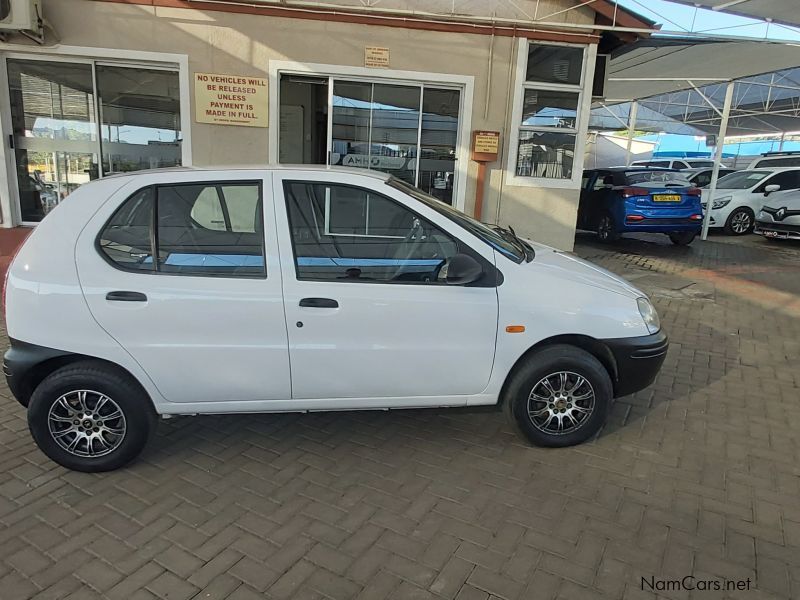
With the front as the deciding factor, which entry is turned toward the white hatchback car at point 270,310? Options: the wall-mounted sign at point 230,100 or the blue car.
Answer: the wall-mounted sign

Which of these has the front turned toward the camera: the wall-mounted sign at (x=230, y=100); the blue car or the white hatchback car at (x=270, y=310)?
the wall-mounted sign

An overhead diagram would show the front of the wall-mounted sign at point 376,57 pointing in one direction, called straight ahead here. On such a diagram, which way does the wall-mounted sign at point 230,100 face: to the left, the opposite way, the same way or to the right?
the same way

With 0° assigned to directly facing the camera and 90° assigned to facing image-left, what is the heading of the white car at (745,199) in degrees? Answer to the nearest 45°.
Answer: approximately 45°

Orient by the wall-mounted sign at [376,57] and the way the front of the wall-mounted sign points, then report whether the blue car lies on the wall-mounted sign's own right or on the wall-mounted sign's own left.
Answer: on the wall-mounted sign's own left

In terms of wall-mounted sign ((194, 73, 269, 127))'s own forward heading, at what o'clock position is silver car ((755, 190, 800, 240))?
The silver car is roughly at 9 o'clock from the wall-mounted sign.

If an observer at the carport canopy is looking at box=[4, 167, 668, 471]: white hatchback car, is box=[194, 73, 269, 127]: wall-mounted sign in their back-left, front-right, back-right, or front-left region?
front-right

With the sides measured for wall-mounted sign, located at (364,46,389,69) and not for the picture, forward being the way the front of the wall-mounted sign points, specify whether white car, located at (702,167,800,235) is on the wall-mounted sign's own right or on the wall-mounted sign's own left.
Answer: on the wall-mounted sign's own left

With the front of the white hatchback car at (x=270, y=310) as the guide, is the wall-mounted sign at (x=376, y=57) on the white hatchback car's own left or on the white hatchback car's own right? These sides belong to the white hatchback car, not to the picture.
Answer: on the white hatchback car's own left

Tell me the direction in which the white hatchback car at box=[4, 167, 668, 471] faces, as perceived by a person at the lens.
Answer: facing to the right of the viewer

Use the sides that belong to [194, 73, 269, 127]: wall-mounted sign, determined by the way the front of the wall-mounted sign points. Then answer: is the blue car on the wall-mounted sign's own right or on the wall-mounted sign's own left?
on the wall-mounted sign's own left

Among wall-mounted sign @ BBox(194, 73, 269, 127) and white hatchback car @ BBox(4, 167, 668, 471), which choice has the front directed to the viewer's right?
the white hatchback car

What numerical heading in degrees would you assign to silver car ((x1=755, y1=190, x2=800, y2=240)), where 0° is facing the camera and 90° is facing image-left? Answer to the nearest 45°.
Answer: approximately 45°

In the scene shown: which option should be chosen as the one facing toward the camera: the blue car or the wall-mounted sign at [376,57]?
the wall-mounted sign

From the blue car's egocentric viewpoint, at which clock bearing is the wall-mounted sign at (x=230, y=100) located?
The wall-mounted sign is roughly at 9 o'clock from the blue car.

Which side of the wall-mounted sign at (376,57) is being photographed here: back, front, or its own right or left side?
front

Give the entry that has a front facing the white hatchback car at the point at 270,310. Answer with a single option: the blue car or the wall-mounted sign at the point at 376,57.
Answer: the wall-mounted sign

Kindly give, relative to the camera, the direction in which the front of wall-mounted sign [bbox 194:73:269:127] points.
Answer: facing the viewer

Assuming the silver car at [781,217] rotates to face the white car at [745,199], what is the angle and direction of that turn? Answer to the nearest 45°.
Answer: approximately 90° to its right

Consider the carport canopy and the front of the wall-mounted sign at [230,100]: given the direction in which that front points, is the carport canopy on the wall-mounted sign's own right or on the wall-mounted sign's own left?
on the wall-mounted sign's own left

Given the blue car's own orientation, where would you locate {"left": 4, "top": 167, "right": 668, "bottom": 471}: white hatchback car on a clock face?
The white hatchback car is roughly at 8 o'clock from the blue car.

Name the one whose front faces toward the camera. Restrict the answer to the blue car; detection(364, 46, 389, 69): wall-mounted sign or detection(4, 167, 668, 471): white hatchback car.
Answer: the wall-mounted sign
